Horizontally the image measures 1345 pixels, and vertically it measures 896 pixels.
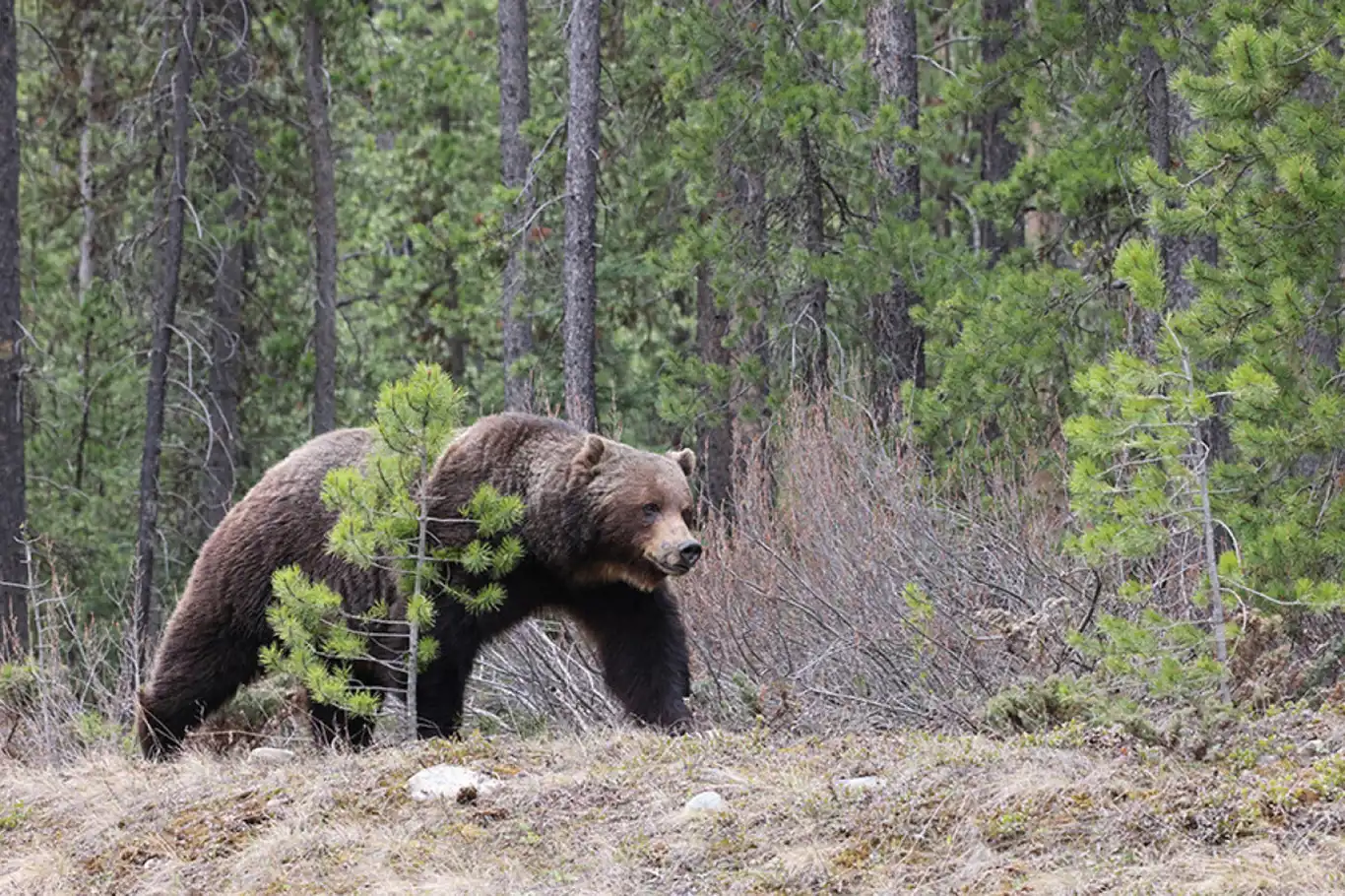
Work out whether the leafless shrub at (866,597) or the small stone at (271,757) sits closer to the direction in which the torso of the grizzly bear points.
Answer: the leafless shrub

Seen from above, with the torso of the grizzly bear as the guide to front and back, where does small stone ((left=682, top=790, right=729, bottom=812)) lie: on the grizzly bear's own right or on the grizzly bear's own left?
on the grizzly bear's own right

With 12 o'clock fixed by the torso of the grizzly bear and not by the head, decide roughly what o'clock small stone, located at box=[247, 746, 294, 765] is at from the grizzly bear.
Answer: The small stone is roughly at 5 o'clock from the grizzly bear.

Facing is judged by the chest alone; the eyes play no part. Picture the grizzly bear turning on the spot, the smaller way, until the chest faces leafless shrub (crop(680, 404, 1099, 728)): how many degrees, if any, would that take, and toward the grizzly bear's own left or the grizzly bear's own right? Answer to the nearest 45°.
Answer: approximately 45° to the grizzly bear's own left

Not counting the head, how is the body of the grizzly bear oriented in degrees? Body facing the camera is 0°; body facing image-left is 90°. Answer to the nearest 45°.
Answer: approximately 270°

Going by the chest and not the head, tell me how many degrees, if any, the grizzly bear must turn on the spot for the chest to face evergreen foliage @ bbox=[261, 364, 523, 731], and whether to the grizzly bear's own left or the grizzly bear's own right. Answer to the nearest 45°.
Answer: approximately 135° to the grizzly bear's own right

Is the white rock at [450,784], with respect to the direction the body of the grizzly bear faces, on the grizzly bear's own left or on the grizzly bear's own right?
on the grizzly bear's own right
